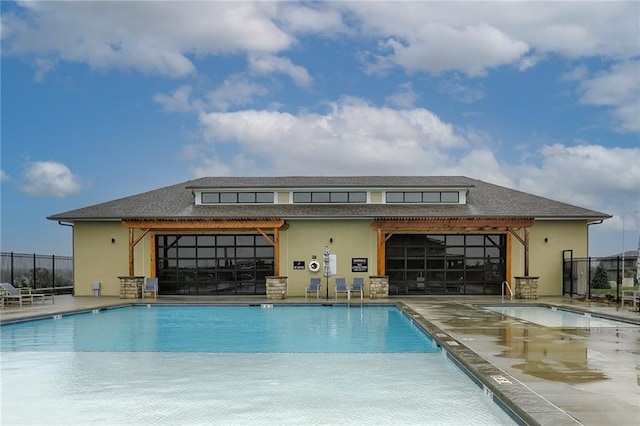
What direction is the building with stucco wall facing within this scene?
toward the camera

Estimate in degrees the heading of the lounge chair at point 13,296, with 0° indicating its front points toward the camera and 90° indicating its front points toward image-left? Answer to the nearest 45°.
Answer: approximately 270°

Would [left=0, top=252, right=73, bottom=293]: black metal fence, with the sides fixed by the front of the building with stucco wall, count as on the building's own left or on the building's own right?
on the building's own right

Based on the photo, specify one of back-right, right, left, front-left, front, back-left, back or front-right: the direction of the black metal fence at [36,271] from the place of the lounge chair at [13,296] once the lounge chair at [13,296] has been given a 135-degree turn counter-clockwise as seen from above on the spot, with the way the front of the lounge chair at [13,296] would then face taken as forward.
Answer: front-right

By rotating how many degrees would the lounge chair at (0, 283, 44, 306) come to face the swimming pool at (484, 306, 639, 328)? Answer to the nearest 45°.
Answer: approximately 45° to its right

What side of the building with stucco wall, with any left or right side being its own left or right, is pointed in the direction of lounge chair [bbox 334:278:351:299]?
front

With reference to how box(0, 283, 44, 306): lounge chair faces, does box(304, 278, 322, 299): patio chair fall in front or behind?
in front

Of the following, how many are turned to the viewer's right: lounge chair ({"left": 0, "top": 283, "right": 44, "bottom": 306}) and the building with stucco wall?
1
